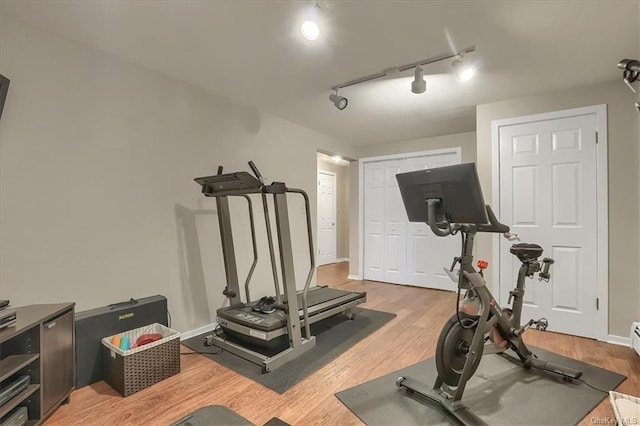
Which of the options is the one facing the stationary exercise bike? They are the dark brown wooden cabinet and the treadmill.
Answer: the dark brown wooden cabinet

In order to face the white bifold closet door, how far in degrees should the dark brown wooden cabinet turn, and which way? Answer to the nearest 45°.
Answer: approximately 45° to its left

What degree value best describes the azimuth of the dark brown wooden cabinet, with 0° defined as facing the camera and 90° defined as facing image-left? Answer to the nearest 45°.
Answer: approximately 315°

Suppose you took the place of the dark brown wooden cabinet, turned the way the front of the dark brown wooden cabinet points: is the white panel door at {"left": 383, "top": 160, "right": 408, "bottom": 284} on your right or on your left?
on your left

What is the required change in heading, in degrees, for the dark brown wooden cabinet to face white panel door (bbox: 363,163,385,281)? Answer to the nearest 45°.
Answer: approximately 45° to its left

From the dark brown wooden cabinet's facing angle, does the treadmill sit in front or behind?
in front

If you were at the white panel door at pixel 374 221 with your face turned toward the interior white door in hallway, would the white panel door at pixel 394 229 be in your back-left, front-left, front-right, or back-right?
back-right

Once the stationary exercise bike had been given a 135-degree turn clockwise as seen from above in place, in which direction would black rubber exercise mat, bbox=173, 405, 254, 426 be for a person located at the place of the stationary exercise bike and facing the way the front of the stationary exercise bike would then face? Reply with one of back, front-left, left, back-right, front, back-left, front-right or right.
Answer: back-left

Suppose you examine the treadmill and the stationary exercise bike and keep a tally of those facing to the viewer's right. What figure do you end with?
0

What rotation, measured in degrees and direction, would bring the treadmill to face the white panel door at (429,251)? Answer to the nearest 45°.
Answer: approximately 180°

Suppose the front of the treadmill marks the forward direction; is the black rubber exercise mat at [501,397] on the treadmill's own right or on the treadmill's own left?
on the treadmill's own left

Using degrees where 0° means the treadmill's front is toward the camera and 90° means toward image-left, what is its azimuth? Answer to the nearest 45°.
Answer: approximately 45°

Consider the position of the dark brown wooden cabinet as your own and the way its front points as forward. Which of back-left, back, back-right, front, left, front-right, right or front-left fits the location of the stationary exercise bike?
front

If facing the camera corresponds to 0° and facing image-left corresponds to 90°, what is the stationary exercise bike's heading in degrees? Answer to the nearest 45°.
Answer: approximately 45°

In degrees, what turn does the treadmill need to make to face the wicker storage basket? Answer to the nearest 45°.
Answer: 0° — it already faces it

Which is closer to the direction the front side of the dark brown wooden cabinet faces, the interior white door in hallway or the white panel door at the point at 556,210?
the white panel door
